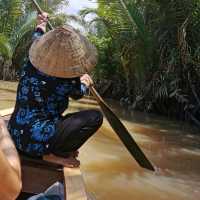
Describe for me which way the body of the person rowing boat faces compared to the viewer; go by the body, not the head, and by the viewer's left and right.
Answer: facing away from the viewer and to the right of the viewer
